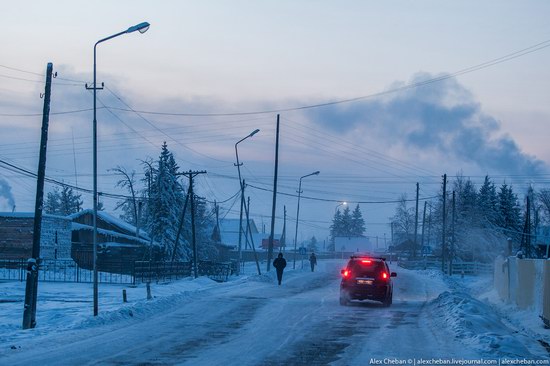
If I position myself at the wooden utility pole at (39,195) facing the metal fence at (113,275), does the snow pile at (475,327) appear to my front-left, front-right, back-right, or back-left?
back-right

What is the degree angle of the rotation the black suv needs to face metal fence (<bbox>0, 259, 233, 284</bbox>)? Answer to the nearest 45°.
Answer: approximately 45° to its left

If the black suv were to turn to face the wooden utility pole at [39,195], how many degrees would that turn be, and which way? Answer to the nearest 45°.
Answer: approximately 135° to its left

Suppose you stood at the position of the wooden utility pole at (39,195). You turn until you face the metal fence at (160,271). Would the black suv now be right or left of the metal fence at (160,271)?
right

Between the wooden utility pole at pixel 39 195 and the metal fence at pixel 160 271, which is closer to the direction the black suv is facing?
the metal fence

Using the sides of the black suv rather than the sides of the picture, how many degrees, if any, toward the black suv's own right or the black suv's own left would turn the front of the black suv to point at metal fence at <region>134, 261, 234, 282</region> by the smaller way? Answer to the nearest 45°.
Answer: approximately 45° to the black suv's own left

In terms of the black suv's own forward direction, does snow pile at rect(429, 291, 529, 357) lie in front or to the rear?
to the rear

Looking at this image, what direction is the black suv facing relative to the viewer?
away from the camera
